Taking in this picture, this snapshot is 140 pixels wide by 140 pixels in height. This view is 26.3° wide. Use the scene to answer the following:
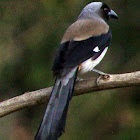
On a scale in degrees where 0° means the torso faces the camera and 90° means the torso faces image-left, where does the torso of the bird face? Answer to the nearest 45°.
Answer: approximately 225°
